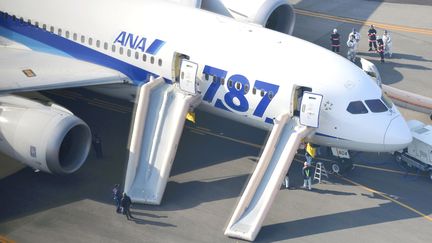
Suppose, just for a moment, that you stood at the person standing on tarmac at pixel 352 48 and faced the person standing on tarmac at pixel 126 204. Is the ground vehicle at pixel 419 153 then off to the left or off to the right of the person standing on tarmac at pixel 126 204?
left

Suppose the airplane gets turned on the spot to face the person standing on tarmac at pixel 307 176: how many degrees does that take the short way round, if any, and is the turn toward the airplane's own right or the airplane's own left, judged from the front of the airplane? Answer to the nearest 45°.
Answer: approximately 45° to the airplane's own left

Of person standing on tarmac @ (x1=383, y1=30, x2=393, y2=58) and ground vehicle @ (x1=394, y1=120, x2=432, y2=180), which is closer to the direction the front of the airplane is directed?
the ground vehicle

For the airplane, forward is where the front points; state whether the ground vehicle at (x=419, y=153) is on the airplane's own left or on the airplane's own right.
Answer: on the airplane's own left

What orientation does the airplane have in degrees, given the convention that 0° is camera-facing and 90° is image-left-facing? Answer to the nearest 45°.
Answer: approximately 315°

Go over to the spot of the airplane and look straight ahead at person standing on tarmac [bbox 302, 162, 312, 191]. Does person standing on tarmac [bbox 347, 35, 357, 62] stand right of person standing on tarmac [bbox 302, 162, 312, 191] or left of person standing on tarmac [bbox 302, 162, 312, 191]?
left
